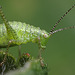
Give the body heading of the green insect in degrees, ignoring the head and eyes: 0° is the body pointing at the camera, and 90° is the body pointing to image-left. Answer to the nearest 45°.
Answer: approximately 270°
